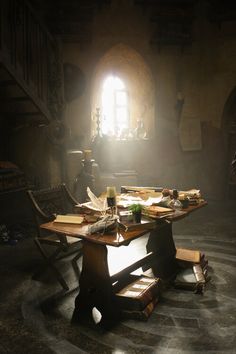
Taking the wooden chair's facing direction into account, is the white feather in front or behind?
in front

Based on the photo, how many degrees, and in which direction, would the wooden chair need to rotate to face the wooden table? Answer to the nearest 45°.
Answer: approximately 45° to its right

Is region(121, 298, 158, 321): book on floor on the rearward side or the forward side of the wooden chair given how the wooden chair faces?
on the forward side

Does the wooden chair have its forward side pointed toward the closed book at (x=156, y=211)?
yes

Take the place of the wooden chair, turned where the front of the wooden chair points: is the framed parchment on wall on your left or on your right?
on your left

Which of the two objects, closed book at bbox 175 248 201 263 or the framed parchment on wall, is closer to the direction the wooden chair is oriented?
the closed book

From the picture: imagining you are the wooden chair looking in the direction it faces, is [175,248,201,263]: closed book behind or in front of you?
in front

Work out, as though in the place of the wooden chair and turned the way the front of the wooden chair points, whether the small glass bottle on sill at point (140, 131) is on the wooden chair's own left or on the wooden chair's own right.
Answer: on the wooden chair's own left

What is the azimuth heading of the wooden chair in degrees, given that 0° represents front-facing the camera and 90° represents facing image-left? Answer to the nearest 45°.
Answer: approximately 315°
